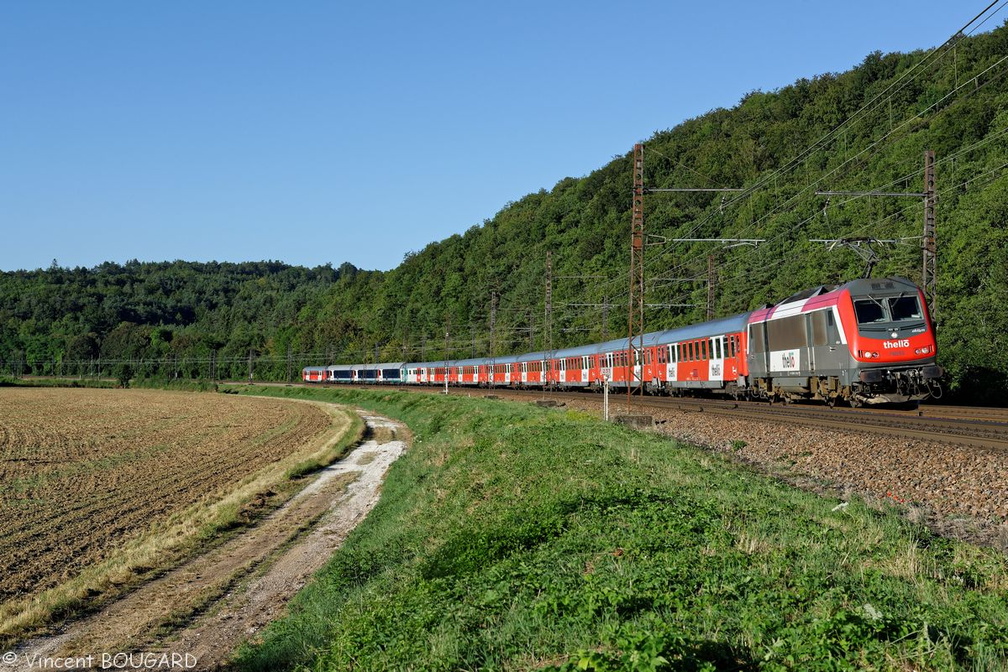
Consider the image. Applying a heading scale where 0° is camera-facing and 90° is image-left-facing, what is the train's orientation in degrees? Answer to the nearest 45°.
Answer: approximately 315°
